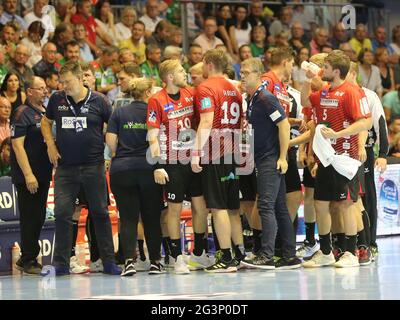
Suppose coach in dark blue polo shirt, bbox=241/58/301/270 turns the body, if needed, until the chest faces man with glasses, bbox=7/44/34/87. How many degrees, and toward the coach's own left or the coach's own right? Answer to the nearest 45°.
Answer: approximately 45° to the coach's own right

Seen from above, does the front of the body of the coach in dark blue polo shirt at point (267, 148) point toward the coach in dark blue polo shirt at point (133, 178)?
yes

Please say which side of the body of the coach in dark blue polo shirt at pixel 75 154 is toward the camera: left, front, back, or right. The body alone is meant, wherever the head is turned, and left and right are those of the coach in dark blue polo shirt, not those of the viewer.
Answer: front

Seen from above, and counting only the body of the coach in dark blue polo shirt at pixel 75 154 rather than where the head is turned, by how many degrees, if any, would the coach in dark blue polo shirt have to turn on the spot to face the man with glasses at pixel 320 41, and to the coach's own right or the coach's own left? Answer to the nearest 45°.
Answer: approximately 135° to the coach's own left

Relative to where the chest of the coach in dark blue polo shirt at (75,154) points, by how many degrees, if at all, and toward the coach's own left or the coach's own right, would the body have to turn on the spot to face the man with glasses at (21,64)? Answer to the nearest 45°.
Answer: approximately 180°

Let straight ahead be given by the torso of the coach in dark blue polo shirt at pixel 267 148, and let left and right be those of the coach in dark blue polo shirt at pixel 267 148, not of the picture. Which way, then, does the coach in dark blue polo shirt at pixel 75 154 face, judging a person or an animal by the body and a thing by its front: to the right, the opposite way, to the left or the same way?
to the left

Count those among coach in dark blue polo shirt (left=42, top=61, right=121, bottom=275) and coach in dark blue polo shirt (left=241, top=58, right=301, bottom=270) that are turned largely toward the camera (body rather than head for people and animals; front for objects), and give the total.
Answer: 1

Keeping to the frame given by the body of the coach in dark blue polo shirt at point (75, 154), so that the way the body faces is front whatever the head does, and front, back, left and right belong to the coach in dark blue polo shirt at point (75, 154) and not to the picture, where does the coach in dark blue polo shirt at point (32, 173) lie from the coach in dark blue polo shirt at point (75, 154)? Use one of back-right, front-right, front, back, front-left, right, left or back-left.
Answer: back-right

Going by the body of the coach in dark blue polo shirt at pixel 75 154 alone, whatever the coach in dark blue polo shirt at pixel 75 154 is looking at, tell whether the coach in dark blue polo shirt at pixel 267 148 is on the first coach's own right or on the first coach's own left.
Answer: on the first coach's own left

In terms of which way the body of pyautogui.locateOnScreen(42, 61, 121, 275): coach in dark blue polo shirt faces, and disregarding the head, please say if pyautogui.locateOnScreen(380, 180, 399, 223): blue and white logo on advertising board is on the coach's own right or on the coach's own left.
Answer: on the coach's own left

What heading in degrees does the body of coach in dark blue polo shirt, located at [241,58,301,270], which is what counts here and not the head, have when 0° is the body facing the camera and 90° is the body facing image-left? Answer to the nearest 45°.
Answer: approximately 90°
